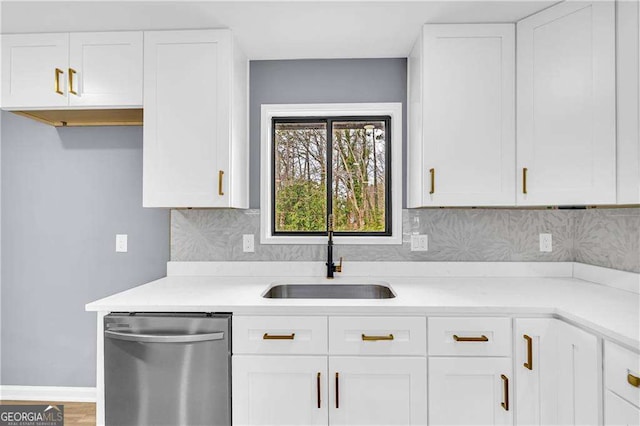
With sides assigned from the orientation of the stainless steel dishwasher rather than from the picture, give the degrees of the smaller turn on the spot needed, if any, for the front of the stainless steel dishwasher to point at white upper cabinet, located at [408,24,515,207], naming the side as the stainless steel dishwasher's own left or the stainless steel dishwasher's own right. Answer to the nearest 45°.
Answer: approximately 90° to the stainless steel dishwasher's own left

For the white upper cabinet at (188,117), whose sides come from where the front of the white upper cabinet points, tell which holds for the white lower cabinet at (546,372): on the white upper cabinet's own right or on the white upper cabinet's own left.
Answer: on the white upper cabinet's own left

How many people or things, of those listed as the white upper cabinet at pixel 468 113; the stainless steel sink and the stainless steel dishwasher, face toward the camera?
3

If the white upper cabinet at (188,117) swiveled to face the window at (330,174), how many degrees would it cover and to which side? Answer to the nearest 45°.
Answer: approximately 90° to its left

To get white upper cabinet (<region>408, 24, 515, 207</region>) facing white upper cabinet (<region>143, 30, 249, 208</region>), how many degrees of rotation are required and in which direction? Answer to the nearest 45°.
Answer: approximately 90° to its right

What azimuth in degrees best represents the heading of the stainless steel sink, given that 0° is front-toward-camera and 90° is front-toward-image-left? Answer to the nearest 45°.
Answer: approximately 0°
